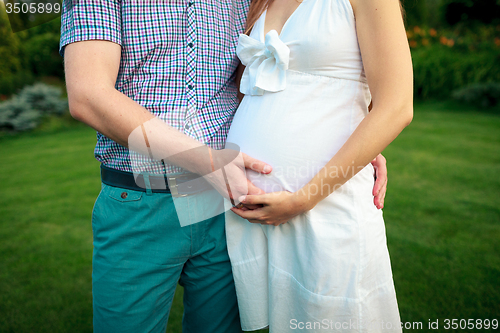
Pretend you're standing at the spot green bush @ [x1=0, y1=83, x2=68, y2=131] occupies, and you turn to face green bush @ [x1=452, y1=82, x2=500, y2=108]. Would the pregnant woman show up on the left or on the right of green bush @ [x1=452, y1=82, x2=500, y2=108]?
right

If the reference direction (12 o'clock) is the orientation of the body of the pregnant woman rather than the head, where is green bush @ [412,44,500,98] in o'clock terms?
The green bush is roughly at 5 o'clock from the pregnant woman.

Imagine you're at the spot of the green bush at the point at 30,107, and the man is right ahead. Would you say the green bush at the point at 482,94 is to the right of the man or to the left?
left

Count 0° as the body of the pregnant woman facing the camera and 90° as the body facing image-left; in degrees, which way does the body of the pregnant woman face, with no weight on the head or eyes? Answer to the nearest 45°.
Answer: approximately 45°

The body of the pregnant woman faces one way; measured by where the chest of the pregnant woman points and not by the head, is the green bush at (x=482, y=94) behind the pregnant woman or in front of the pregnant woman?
behind

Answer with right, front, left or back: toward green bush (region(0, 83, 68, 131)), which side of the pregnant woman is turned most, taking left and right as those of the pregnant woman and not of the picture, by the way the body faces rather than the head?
right

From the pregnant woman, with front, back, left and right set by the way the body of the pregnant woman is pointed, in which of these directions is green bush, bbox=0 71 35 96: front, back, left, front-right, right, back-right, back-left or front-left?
right
